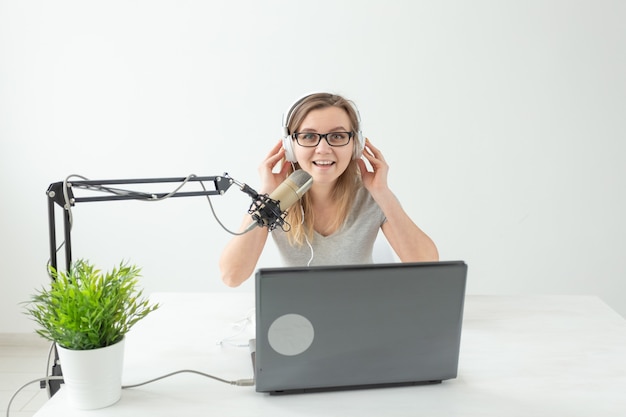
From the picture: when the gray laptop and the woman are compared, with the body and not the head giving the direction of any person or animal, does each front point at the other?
yes

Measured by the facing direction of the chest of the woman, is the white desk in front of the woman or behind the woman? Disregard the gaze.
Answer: in front

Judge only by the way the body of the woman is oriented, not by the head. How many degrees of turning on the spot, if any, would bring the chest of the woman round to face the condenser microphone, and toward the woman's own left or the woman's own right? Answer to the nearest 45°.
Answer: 0° — they already face it

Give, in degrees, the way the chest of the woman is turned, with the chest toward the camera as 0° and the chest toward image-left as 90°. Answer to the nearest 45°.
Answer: approximately 0°

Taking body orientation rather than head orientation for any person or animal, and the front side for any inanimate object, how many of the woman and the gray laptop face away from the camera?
1

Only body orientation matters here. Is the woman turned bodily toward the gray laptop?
yes

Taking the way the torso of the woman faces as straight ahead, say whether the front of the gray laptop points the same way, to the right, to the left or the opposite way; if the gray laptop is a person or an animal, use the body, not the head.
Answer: the opposite way

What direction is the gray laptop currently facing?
away from the camera
